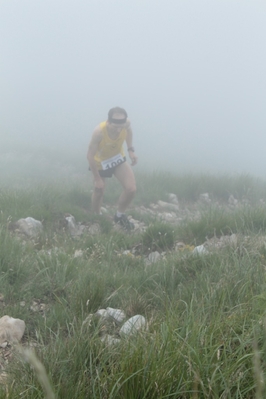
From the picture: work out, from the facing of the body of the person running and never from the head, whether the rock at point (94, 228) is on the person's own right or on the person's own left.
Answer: on the person's own right

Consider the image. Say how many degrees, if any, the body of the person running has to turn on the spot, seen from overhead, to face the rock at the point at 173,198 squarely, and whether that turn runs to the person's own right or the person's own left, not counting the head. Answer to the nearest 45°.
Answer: approximately 90° to the person's own left

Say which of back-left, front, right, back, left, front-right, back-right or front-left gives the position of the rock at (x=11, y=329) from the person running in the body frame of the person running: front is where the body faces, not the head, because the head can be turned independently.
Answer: front-right

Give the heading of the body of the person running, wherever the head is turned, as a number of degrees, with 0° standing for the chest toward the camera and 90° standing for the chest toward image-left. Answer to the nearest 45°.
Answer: approximately 315°

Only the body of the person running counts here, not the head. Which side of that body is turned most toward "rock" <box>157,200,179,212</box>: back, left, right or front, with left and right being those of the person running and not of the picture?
left

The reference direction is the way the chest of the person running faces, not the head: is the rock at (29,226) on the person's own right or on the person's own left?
on the person's own right

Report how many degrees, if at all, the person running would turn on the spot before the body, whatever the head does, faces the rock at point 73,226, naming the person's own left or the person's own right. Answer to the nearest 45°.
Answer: approximately 90° to the person's own right
